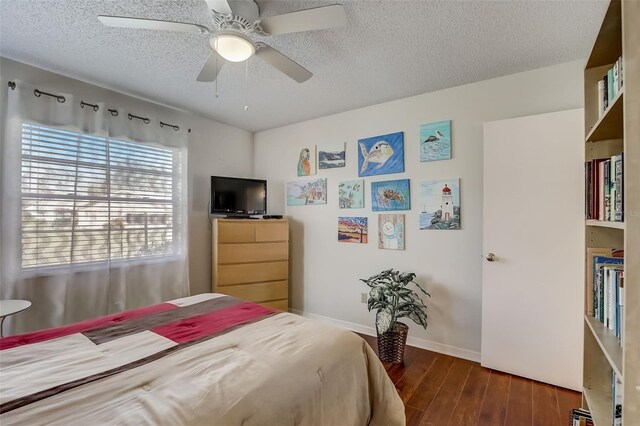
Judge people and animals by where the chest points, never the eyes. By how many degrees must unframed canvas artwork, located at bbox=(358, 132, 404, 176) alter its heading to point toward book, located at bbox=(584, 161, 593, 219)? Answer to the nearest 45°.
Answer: approximately 90° to its left

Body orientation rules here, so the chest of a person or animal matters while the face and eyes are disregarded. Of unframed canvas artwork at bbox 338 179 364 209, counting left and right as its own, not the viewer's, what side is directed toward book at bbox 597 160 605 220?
left

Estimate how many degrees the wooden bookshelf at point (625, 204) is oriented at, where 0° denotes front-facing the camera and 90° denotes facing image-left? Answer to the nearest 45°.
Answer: approximately 90°

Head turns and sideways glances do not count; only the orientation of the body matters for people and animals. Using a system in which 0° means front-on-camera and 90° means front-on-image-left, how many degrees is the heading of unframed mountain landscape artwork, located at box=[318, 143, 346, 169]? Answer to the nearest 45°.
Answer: approximately 45°

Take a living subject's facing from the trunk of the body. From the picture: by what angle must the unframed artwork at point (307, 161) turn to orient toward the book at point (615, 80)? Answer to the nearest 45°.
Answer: approximately 90° to its left

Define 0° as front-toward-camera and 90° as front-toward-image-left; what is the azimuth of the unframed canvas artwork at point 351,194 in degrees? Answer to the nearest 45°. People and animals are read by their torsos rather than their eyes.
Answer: approximately 45°

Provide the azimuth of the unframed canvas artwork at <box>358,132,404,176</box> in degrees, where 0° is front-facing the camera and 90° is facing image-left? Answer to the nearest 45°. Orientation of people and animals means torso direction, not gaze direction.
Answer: approximately 45°

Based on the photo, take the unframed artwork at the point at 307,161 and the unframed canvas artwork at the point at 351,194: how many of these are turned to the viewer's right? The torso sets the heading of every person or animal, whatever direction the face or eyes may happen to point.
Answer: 0

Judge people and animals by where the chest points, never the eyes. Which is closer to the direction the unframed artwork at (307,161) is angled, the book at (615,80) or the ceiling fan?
the ceiling fan
